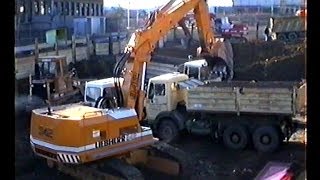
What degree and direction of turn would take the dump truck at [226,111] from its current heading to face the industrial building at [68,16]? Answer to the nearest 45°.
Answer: approximately 45° to its right

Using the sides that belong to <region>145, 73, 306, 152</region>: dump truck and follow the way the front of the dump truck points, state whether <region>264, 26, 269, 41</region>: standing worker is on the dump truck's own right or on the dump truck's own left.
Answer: on the dump truck's own right

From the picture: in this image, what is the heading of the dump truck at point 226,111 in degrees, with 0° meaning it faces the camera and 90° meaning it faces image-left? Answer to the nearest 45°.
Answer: approximately 90°

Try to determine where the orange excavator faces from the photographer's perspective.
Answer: facing away from the viewer and to the right of the viewer

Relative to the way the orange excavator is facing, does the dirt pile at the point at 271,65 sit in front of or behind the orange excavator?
in front

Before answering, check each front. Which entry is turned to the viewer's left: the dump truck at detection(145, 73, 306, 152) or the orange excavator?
the dump truck

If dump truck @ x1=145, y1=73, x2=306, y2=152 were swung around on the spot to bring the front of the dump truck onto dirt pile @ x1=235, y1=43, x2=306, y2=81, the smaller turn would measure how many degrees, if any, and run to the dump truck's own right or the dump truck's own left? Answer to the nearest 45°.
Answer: approximately 90° to the dump truck's own right

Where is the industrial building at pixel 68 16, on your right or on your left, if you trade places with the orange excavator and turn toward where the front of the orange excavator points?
on your left

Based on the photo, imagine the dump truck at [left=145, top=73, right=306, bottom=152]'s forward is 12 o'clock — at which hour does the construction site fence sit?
The construction site fence is roughly at 2 o'clock from the dump truck.

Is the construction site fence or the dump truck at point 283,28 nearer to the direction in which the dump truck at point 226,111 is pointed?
the construction site fence

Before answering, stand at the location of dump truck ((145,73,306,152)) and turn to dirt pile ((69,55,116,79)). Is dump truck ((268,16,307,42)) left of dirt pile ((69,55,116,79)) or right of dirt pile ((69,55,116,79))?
right

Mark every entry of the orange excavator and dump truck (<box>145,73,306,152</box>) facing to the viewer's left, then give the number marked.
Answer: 1

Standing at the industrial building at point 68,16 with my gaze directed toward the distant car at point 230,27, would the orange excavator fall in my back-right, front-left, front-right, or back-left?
front-right

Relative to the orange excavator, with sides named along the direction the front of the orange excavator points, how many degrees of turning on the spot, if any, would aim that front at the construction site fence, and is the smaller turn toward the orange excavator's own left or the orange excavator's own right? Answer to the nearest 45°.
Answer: approximately 45° to the orange excavator's own left

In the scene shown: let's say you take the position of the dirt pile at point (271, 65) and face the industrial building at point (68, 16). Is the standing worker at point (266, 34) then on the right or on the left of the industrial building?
right

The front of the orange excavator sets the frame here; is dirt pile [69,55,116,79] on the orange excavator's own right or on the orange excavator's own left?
on the orange excavator's own left

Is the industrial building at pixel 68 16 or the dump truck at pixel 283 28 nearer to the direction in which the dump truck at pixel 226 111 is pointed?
the industrial building

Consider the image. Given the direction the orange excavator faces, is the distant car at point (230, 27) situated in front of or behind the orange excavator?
in front

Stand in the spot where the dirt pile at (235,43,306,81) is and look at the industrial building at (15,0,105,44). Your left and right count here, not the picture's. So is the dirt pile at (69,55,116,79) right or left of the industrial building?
left

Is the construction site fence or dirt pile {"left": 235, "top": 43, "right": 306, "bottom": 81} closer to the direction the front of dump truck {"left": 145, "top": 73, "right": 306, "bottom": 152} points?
the construction site fence
